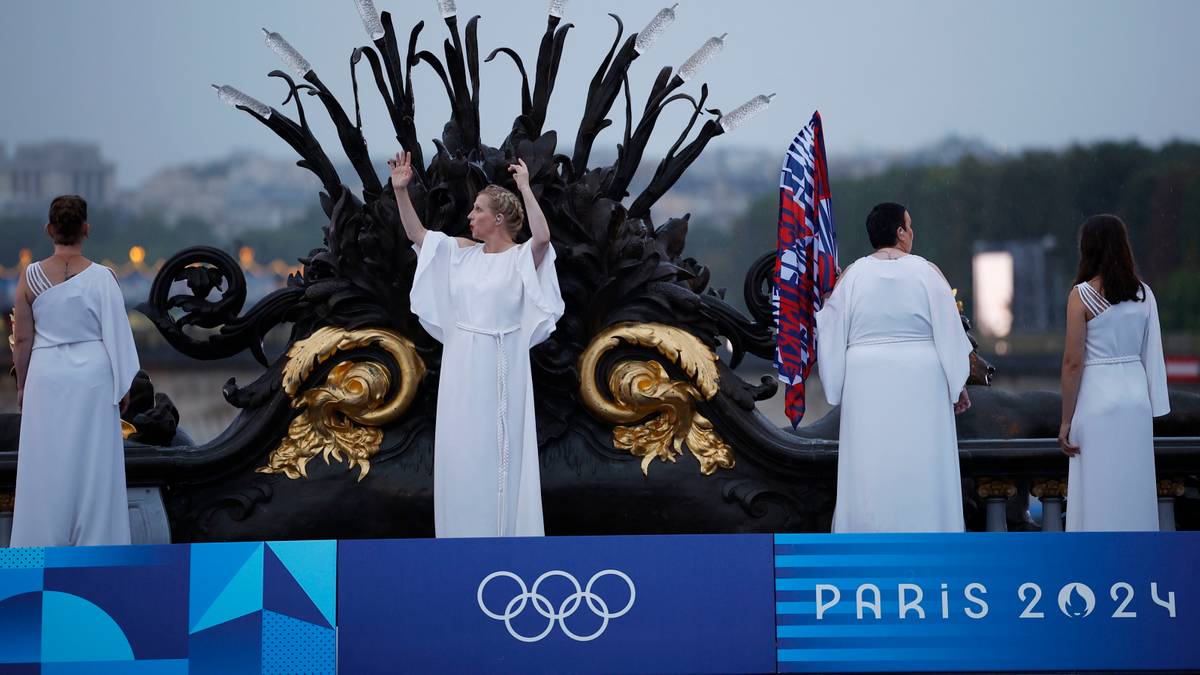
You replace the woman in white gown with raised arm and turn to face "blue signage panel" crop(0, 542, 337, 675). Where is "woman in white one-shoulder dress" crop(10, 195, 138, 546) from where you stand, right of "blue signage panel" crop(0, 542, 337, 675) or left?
right

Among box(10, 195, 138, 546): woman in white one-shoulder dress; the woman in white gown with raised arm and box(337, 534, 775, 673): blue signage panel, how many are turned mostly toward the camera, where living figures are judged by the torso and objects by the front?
2

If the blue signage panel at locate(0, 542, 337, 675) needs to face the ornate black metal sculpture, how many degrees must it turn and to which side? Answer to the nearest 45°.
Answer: approximately 135° to its left

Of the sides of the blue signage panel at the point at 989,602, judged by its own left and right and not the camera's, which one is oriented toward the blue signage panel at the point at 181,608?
right

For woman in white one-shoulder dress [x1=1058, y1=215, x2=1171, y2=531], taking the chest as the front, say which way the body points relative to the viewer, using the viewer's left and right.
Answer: facing away from the viewer

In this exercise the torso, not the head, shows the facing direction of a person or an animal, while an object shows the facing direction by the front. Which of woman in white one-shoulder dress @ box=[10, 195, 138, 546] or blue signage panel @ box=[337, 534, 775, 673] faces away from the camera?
the woman in white one-shoulder dress

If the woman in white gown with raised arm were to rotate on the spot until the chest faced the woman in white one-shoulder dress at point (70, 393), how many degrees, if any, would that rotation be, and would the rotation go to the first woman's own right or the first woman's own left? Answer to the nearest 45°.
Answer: approximately 90° to the first woman's own right

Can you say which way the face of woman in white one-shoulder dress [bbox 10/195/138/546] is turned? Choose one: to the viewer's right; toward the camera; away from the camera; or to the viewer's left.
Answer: away from the camera

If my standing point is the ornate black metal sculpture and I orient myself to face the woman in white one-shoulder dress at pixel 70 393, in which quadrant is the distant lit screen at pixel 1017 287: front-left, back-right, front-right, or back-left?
back-right

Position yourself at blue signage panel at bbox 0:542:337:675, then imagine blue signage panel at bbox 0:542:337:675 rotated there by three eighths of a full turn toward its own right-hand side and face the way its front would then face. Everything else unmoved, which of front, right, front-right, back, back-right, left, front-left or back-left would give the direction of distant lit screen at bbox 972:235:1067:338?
right

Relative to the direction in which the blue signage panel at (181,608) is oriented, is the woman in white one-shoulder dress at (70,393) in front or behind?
behind

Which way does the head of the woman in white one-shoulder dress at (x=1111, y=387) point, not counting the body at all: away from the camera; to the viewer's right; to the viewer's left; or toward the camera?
away from the camera
